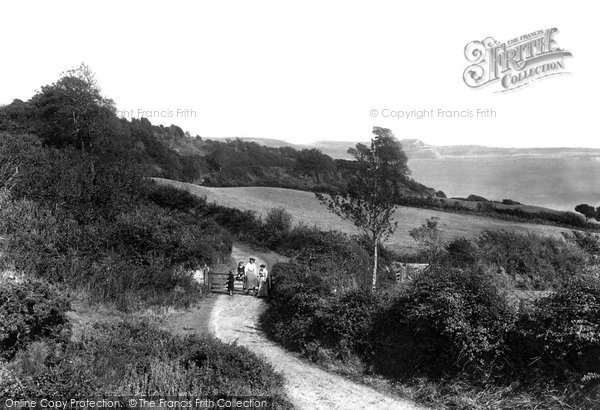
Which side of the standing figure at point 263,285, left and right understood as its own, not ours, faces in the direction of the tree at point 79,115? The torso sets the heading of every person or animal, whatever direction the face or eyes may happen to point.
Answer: right

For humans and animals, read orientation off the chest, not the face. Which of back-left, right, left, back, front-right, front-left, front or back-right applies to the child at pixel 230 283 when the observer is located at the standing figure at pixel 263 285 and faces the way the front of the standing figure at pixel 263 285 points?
front-right

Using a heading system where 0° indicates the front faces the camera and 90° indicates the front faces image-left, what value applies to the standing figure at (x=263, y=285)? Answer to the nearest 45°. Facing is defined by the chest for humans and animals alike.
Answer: approximately 45°

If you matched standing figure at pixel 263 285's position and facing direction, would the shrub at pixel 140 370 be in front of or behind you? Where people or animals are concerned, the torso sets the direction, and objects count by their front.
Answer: in front

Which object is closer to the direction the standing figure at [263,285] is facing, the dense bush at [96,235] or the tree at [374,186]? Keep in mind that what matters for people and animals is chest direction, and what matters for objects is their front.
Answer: the dense bush

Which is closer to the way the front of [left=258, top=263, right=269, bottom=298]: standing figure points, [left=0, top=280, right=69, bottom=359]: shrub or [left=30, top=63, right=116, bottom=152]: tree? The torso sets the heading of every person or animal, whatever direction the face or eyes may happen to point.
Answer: the shrub

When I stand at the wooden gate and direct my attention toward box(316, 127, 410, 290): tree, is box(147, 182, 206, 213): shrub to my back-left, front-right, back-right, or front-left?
back-left

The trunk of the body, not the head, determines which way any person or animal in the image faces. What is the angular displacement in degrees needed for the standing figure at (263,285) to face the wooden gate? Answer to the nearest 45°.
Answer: approximately 90° to its right

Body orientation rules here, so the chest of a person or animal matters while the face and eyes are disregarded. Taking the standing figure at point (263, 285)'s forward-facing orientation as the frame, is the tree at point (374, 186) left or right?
on its left

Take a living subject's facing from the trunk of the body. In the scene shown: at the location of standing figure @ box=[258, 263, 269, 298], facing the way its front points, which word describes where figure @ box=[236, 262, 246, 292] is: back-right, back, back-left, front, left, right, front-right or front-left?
right

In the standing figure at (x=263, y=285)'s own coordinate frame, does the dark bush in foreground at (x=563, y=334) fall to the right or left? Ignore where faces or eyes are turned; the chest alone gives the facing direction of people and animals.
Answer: on its left

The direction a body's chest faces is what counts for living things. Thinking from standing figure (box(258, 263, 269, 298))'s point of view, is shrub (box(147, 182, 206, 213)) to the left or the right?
on its right

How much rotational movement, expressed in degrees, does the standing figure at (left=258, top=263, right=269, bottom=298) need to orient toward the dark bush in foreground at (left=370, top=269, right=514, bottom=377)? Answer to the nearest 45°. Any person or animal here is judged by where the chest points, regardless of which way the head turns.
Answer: approximately 90° to its left

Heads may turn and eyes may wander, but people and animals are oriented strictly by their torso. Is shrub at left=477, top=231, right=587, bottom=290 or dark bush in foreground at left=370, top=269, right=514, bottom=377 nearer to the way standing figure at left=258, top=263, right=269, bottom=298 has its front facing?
the dark bush in foreground
